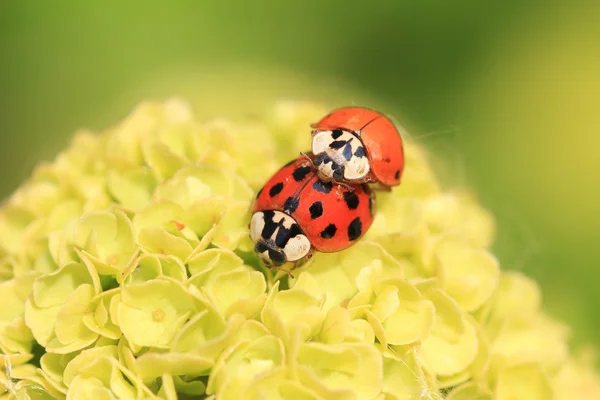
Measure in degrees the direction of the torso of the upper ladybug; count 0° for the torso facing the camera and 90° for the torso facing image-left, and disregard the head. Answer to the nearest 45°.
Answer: approximately 45°

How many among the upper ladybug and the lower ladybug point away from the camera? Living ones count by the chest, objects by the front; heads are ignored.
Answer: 0

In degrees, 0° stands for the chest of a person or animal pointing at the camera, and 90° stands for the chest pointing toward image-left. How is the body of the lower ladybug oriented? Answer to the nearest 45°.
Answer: approximately 45°
